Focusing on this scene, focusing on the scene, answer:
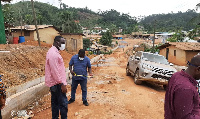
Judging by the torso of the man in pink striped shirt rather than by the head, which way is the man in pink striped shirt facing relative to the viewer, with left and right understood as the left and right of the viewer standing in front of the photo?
facing to the right of the viewer

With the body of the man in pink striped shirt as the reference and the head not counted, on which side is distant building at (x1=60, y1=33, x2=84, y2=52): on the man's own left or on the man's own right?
on the man's own left

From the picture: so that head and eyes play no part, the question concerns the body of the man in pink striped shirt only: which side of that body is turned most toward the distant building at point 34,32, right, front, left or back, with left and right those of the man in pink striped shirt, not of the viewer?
left

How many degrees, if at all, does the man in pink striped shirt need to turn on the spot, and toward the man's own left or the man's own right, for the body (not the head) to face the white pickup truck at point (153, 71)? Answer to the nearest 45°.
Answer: approximately 45° to the man's own left

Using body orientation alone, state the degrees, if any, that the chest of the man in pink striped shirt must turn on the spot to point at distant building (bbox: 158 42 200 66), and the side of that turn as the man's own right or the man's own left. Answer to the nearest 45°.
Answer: approximately 45° to the man's own left
